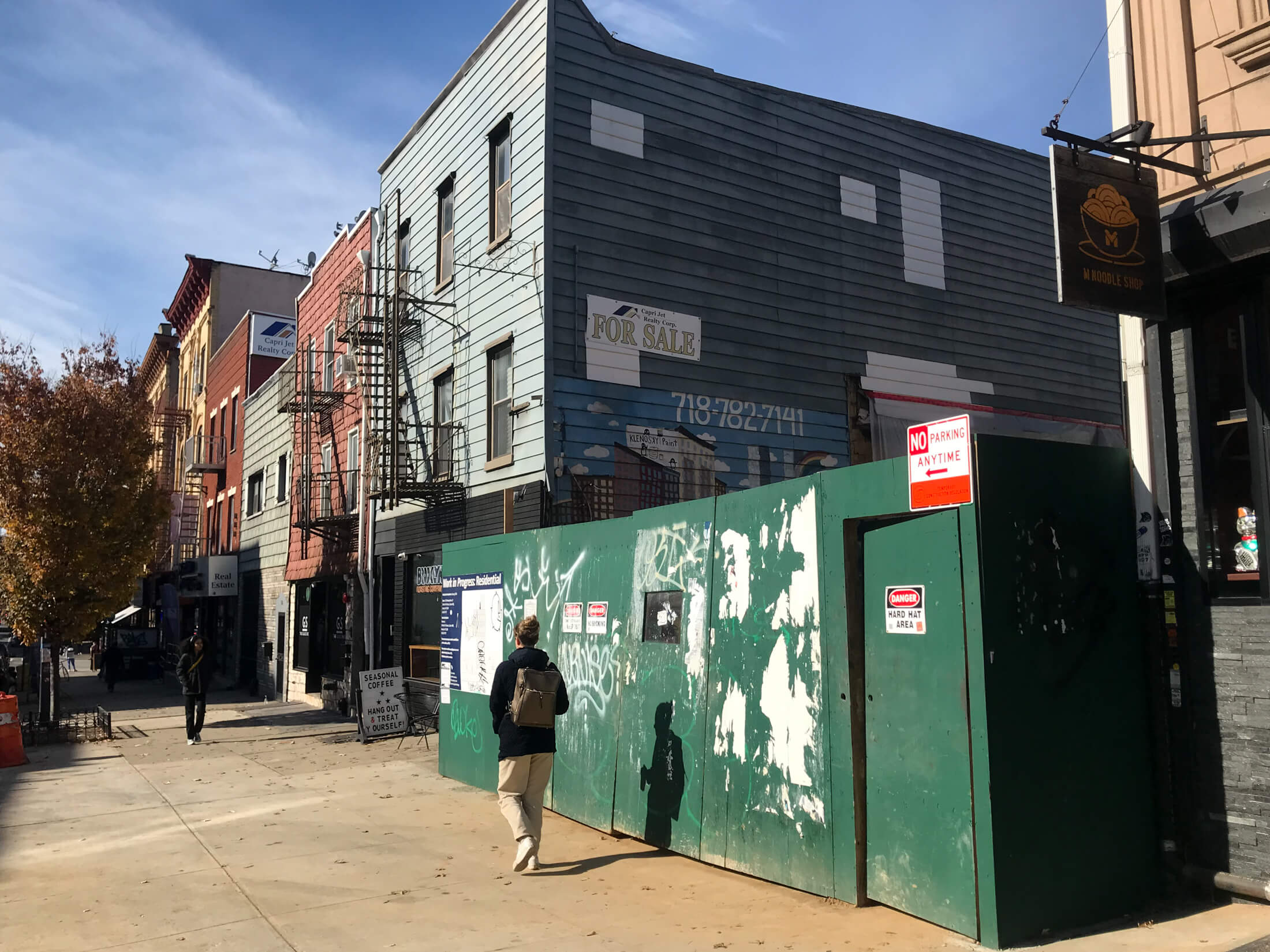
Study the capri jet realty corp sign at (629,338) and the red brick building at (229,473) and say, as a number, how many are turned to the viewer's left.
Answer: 1

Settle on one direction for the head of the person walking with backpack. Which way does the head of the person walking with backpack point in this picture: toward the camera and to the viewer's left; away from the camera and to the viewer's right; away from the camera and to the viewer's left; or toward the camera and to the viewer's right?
away from the camera and to the viewer's left

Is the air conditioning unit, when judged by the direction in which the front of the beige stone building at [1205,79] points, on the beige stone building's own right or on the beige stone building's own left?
on the beige stone building's own right

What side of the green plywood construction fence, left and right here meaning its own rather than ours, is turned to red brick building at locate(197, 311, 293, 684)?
right

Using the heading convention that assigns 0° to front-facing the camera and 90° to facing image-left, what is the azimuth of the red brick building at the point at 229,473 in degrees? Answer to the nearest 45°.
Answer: approximately 90°

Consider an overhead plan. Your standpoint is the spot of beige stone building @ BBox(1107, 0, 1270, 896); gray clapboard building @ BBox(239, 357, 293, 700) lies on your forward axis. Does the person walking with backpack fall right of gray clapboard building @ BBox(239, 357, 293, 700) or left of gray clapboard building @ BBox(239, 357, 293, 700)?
left

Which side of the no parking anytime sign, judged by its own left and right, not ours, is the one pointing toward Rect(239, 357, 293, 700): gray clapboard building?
right

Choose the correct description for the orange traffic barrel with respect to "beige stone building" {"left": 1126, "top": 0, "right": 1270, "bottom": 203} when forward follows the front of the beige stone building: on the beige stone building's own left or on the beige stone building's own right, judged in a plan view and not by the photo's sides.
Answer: on the beige stone building's own right

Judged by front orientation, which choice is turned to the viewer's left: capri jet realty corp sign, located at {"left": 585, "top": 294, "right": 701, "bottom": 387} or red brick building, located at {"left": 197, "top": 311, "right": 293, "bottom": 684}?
the red brick building

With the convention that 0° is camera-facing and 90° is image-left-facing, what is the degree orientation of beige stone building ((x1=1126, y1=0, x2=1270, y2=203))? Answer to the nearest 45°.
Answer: approximately 45°
